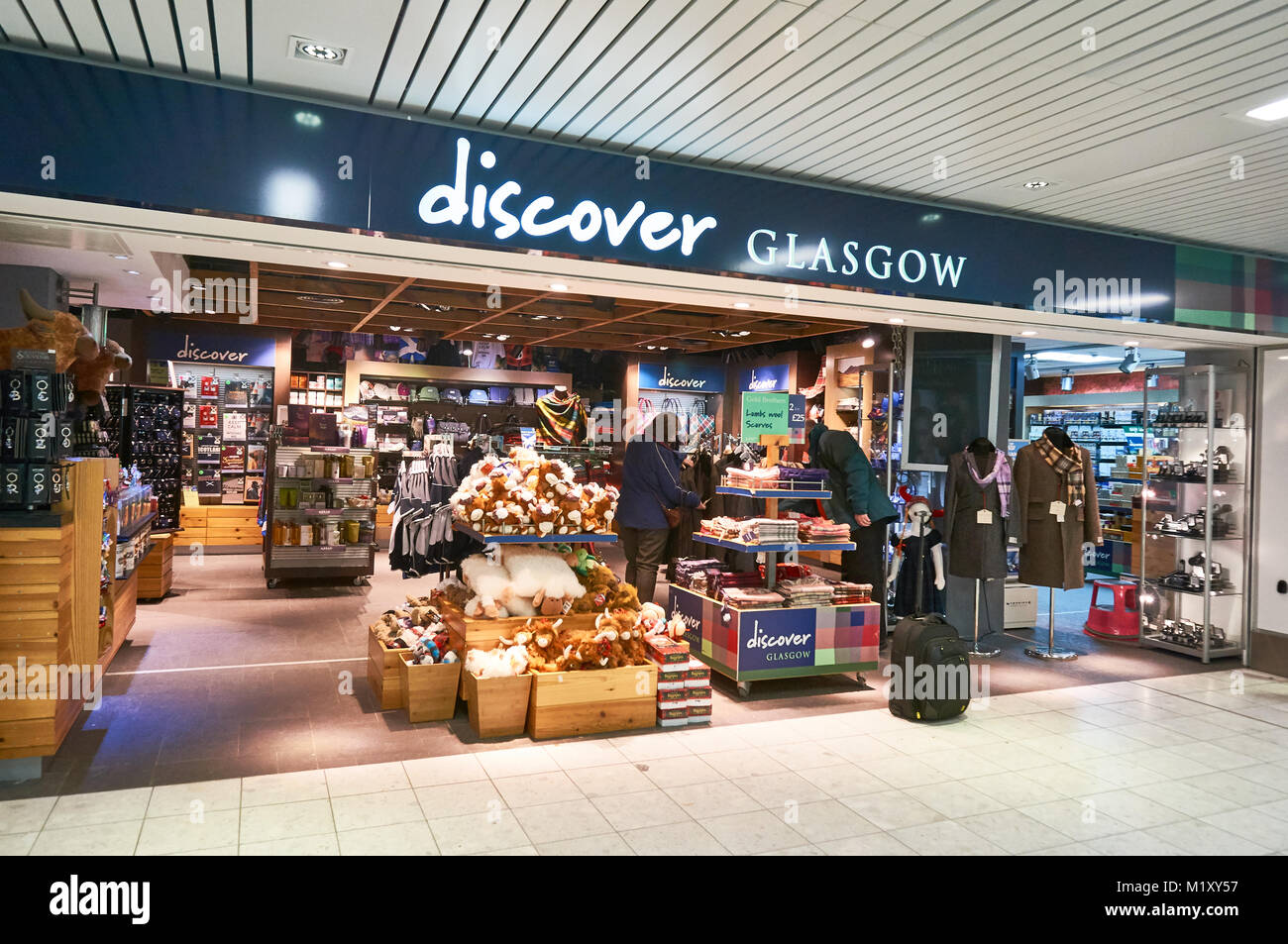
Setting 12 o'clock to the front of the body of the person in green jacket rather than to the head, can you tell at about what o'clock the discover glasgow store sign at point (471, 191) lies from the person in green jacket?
The discover glasgow store sign is roughly at 10 o'clock from the person in green jacket.

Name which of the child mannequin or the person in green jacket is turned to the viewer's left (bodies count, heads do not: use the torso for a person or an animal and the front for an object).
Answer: the person in green jacket

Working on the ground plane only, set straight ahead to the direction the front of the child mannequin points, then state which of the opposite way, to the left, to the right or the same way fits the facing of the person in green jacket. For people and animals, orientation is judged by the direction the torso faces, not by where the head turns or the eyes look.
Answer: to the right

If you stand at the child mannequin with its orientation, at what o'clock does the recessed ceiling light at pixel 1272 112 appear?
The recessed ceiling light is roughly at 11 o'clock from the child mannequin.

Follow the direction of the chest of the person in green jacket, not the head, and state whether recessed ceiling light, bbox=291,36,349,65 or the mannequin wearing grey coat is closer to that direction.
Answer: the recessed ceiling light

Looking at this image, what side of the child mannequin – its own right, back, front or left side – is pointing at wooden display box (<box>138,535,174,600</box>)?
right

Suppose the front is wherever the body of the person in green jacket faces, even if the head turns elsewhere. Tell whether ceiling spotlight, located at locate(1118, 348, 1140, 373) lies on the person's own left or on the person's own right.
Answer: on the person's own right

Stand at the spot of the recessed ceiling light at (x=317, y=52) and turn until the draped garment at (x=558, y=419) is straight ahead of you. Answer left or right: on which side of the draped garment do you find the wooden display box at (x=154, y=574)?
left

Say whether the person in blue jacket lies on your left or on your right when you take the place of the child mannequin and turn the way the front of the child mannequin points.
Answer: on your right

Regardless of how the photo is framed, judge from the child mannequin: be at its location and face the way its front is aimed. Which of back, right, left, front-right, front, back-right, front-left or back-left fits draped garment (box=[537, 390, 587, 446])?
back-right

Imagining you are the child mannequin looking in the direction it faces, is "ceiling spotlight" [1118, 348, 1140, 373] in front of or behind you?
behind
